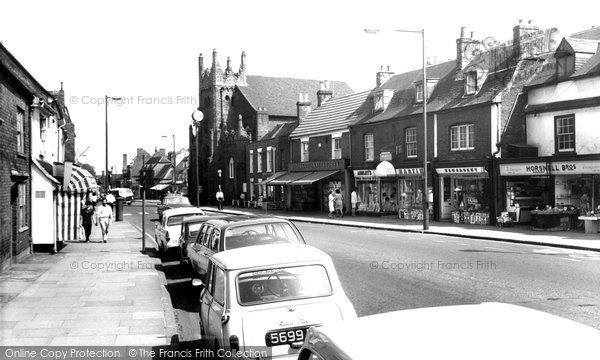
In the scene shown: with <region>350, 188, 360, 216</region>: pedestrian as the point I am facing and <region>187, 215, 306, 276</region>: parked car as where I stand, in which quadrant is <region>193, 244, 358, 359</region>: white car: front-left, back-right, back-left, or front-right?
back-right

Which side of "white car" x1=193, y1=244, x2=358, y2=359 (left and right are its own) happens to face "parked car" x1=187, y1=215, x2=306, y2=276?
front

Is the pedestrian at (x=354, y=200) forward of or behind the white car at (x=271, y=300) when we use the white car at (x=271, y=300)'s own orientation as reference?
forward

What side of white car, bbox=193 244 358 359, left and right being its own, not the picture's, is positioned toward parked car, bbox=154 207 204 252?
front

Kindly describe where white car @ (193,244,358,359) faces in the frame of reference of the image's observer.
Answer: facing away from the viewer
